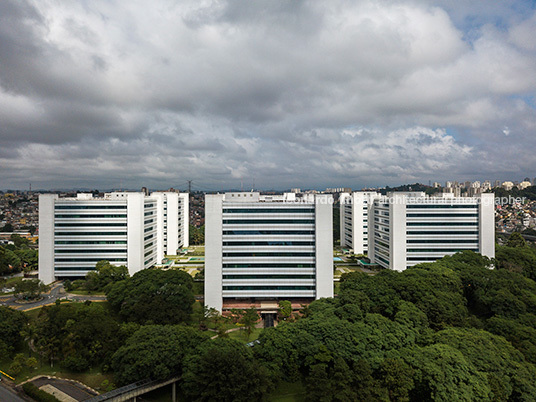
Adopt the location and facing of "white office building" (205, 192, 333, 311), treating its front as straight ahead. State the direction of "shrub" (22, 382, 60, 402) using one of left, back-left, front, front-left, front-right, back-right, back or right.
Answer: front-right

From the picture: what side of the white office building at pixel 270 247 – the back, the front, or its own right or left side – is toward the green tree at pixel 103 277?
right

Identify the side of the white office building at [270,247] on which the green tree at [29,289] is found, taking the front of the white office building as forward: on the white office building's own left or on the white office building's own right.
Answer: on the white office building's own right

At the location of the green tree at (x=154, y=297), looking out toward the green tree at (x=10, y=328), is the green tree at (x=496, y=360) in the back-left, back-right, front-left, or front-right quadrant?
back-left

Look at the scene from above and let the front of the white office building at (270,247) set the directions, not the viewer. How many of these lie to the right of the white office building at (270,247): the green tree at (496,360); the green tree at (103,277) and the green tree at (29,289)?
2

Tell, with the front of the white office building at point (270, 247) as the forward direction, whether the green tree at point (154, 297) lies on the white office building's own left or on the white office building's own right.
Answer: on the white office building's own right

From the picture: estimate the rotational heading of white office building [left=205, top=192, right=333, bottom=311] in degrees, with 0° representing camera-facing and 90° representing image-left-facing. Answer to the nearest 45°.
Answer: approximately 0°
